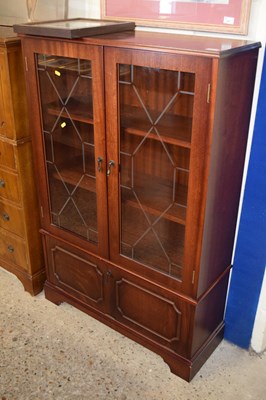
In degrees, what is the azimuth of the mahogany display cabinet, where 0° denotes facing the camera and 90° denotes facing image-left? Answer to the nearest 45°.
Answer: approximately 45°

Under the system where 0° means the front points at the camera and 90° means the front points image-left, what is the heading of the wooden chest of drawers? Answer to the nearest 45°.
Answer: approximately 45°
